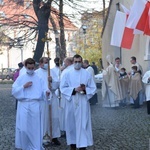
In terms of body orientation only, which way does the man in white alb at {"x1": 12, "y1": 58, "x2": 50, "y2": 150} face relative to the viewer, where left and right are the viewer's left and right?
facing the viewer

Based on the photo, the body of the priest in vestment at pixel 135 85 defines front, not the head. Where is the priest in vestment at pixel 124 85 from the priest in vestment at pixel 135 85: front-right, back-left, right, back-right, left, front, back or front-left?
right

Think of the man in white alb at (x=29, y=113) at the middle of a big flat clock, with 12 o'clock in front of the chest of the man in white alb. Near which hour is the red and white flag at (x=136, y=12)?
The red and white flag is roughly at 7 o'clock from the man in white alb.

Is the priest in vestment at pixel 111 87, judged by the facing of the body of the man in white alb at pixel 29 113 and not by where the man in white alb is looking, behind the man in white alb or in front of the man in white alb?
behind

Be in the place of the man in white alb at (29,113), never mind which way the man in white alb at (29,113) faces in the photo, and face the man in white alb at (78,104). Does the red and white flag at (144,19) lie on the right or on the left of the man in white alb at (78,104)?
left

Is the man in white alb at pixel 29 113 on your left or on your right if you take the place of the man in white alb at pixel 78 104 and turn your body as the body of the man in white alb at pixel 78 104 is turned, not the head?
on your right

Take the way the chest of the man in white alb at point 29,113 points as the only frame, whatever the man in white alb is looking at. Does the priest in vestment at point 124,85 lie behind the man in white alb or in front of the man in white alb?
behind

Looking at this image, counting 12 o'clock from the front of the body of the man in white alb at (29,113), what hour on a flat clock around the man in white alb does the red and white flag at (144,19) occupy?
The red and white flag is roughly at 7 o'clock from the man in white alb.

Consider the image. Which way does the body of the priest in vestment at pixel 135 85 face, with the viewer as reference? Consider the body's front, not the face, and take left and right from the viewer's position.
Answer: facing the viewer and to the left of the viewer

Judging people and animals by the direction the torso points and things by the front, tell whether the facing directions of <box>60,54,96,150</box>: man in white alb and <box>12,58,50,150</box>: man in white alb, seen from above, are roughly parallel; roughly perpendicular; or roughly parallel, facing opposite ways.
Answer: roughly parallel

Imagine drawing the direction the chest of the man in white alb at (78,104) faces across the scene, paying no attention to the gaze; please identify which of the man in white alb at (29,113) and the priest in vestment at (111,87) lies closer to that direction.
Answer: the man in white alb

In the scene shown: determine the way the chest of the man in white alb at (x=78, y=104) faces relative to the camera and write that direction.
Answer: toward the camera

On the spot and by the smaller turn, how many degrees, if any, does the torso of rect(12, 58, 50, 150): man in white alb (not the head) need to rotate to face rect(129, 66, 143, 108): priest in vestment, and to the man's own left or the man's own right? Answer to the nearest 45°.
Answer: approximately 135° to the man's own left

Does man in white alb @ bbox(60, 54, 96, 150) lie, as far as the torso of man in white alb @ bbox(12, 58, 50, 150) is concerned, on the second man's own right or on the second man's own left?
on the second man's own left

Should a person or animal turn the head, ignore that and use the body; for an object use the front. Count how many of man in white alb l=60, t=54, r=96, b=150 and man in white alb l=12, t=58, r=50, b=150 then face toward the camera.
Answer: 2
